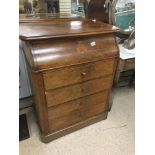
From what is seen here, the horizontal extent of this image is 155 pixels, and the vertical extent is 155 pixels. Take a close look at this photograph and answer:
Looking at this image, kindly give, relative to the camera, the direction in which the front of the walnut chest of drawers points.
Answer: facing the viewer and to the right of the viewer
